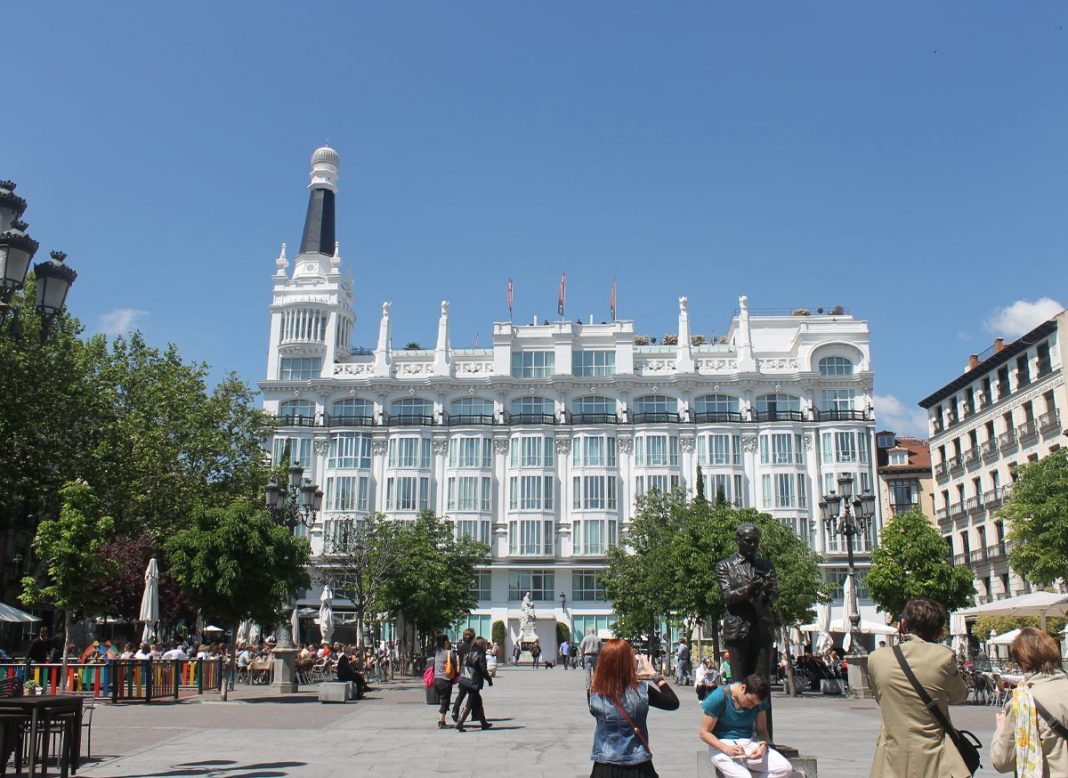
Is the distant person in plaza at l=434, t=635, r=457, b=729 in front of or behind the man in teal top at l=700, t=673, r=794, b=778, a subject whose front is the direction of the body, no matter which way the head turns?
behind

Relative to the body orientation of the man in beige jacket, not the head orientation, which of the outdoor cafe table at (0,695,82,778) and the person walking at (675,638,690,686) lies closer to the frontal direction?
the person walking

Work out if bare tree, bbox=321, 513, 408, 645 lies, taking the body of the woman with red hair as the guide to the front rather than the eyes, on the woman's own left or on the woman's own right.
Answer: on the woman's own left

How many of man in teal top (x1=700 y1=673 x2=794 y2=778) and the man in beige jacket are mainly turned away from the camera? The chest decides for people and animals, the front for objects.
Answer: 1

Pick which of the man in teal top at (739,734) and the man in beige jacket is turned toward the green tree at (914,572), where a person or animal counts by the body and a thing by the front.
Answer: the man in beige jacket

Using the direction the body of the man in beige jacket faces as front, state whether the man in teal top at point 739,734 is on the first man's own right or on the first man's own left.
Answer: on the first man's own left

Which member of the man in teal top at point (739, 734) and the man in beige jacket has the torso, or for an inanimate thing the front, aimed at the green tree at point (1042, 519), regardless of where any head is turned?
the man in beige jacket

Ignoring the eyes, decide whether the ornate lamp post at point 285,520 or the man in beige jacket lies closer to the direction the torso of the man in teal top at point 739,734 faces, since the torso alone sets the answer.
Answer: the man in beige jacket

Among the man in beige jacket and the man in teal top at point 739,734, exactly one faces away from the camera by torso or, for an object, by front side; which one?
the man in beige jacket

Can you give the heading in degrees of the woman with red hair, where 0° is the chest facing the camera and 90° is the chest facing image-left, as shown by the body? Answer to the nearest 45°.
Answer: approximately 225°

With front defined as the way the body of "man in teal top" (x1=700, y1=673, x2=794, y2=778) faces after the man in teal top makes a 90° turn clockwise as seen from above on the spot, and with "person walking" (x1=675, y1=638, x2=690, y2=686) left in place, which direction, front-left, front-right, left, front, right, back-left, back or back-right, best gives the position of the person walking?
back-right

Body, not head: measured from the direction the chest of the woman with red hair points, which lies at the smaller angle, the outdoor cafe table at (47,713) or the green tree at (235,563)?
the green tree

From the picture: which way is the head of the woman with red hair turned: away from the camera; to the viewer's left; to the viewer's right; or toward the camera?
away from the camera

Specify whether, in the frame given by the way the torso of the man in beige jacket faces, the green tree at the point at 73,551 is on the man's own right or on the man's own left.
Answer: on the man's own left

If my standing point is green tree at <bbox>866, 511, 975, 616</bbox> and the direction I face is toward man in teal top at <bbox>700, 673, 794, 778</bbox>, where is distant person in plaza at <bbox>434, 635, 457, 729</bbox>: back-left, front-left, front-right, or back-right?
front-right

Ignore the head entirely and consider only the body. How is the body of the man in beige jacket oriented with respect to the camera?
away from the camera

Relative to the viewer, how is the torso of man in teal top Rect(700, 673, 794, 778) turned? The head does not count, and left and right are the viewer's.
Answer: facing the viewer and to the right of the viewer

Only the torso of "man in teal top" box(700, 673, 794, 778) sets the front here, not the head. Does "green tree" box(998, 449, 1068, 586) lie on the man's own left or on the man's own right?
on the man's own left
